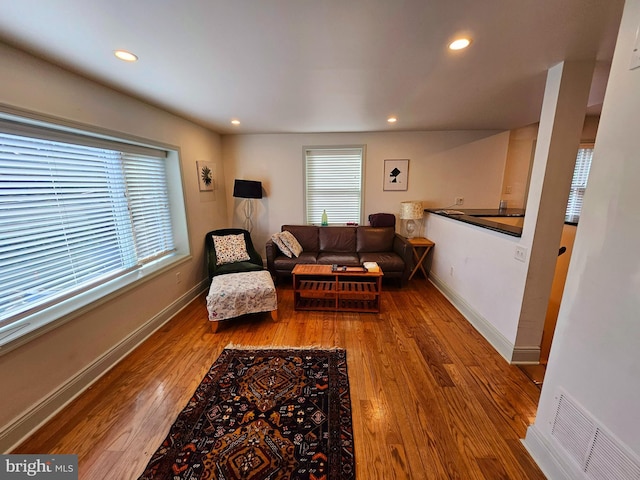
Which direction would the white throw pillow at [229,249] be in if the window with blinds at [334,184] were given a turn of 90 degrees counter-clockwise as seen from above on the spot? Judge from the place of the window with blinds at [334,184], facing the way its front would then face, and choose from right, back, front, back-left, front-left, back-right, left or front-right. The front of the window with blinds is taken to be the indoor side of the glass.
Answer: back-right

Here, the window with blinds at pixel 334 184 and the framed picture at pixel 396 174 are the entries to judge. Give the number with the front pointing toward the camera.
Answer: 2

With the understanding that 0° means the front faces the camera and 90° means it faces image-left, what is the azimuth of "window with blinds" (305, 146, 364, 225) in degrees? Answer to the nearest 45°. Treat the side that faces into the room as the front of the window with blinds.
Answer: approximately 0°

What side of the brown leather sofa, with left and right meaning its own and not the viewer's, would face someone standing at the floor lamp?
right

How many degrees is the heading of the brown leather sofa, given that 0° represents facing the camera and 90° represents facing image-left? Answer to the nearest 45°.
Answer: approximately 0°

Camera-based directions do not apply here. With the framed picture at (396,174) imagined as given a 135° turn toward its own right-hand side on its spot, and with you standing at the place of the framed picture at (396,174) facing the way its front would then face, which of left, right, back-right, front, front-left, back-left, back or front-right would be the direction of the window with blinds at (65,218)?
left

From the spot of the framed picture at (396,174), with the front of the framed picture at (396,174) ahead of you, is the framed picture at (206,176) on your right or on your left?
on your right

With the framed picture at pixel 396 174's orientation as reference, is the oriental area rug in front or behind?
in front

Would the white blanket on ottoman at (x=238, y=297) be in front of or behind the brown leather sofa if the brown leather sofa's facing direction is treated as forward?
in front

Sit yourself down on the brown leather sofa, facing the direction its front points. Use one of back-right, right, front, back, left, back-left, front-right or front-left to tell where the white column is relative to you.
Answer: front-left

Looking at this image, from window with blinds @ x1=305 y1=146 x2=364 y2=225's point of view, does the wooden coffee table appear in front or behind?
in front

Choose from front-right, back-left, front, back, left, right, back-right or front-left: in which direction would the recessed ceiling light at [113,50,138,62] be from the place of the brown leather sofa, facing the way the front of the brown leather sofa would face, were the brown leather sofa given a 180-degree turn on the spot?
back-left

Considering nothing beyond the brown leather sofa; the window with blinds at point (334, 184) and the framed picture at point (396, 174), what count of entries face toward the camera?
3

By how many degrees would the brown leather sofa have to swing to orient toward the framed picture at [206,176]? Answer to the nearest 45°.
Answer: approximately 90° to its right
